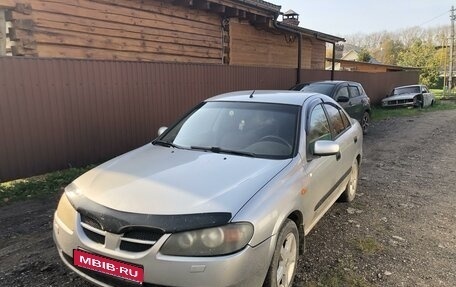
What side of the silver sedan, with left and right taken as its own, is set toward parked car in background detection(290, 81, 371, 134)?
back

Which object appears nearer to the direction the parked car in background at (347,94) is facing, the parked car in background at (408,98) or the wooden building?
the wooden building

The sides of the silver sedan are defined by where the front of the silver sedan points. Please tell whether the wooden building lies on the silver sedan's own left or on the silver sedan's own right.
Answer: on the silver sedan's own right

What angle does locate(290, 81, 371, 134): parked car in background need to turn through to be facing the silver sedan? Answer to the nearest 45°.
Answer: approximately 45° to its left

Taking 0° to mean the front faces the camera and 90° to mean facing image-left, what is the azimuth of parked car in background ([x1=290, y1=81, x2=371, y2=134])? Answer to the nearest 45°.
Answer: approximately 45°

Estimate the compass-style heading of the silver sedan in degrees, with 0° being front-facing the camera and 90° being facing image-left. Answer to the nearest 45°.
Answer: approximately 45°
